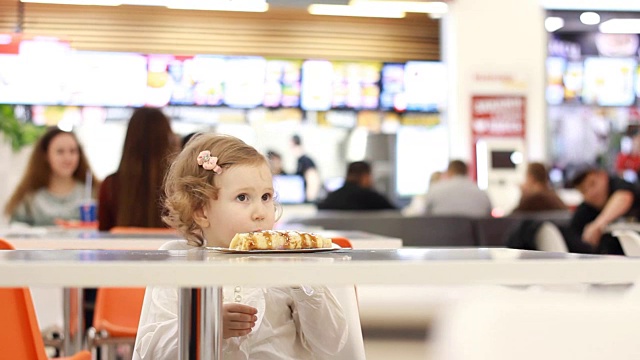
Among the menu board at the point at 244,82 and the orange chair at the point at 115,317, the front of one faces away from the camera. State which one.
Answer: the orange chair

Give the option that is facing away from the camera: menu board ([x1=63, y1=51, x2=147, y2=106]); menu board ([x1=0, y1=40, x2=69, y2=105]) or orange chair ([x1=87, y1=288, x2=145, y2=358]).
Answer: the orange chair

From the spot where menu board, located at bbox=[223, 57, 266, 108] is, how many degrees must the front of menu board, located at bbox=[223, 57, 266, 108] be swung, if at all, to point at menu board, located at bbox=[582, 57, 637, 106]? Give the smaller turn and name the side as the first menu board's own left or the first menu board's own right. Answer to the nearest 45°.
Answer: approximately 90° to the first menu board's own left

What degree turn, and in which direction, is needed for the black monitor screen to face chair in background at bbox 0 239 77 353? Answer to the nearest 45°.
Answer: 0° — it already faces it

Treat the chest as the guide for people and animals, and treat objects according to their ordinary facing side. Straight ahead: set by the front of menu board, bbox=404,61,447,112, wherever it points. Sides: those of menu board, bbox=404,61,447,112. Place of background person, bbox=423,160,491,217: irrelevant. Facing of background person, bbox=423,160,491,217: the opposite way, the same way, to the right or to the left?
the opposite way

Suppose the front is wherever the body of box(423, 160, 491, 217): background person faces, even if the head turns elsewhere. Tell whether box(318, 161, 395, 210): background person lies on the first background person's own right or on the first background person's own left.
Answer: on the first background person's own left

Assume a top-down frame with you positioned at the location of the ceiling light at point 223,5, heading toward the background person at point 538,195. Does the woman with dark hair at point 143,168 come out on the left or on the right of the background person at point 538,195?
right

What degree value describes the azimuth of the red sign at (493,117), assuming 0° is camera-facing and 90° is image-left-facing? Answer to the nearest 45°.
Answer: approximately 0°

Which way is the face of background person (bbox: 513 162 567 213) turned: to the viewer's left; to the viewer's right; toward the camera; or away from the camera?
away from the camera

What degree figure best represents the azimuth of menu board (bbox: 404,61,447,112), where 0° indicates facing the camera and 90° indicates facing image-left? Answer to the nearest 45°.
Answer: approximately 0°

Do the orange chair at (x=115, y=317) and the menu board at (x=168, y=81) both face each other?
yes
